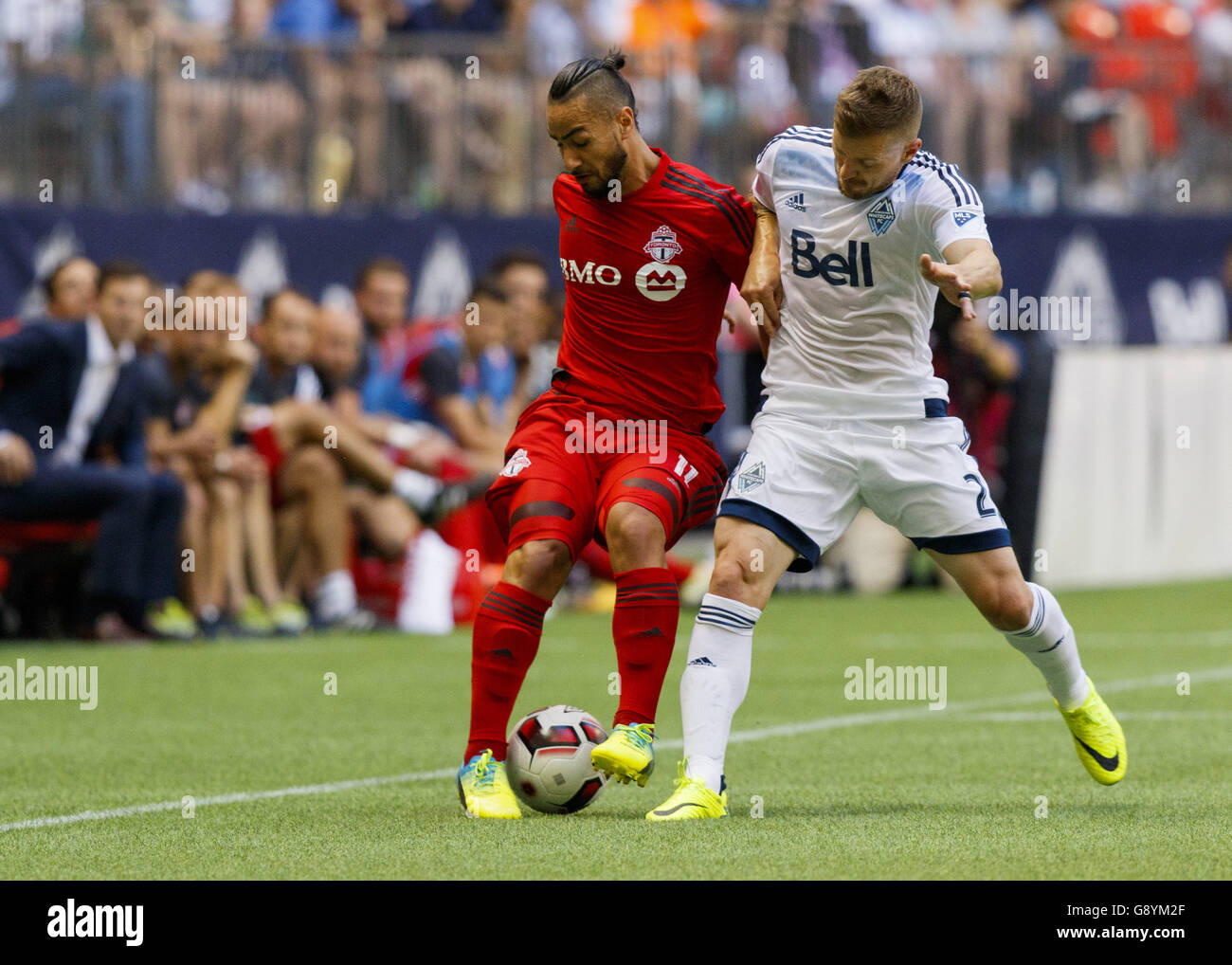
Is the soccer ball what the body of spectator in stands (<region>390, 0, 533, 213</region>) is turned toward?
yes

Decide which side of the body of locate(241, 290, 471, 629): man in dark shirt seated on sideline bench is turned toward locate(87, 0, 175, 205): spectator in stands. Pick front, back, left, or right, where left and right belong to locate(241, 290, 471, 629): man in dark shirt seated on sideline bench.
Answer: back

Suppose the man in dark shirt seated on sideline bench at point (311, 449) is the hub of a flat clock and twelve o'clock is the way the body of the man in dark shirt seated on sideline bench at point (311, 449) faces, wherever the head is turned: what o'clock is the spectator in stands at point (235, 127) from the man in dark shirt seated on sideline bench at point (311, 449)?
the spectator in stands at point (235, 127) is roughly at 7 o'clock from the man in dark shirt seated on sideline bench at point (311, 449).

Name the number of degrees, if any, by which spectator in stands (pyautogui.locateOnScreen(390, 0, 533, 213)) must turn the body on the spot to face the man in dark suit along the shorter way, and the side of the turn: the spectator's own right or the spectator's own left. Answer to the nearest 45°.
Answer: approximately 45° to the spectator's own right

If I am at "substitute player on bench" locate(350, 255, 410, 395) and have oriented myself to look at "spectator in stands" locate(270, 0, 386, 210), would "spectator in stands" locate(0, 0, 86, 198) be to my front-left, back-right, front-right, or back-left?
front-left

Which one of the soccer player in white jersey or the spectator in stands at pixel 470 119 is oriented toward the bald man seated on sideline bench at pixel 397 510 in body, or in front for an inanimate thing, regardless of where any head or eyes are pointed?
the spectator in stands at pixel 470 119

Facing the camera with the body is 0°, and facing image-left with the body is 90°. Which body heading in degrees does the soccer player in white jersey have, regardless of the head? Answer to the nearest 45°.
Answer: approximately 0°

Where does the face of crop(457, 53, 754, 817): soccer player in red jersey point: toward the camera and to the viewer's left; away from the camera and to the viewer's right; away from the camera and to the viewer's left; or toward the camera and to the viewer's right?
toward the camera and to the viewer's left

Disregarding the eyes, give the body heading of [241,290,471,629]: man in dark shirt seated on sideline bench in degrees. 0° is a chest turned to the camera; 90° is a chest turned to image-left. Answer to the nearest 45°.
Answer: approximately 315°

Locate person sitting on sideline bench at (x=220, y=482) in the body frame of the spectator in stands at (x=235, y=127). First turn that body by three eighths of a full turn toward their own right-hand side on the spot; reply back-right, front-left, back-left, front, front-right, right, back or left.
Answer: back-left

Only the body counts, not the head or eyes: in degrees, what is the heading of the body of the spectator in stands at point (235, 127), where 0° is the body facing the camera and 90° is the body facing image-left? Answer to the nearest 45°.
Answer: approximately 0°
